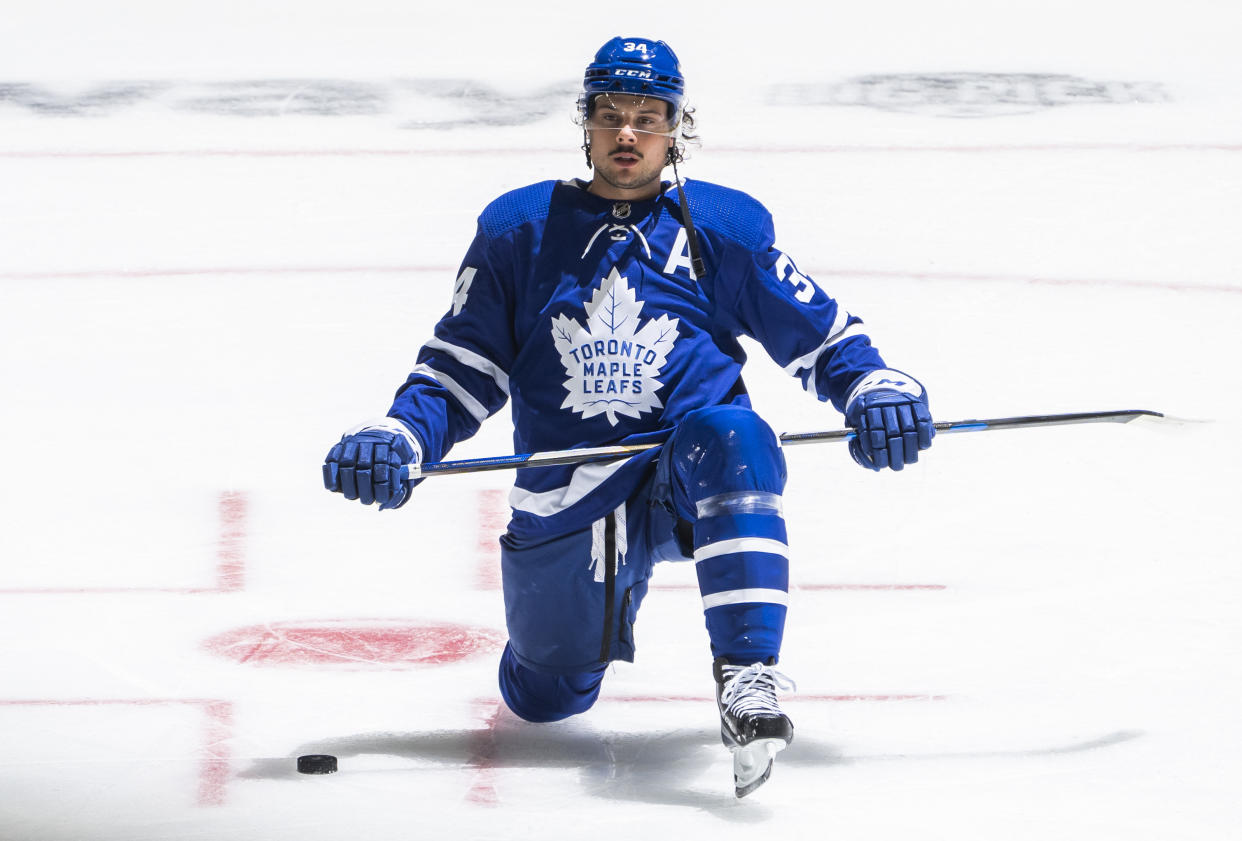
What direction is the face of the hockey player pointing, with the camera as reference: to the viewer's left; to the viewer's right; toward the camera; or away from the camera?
toward the camera

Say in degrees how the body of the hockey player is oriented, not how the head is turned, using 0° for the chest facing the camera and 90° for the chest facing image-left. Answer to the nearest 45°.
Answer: approximately 0°
